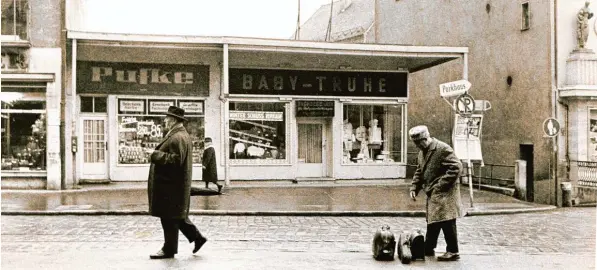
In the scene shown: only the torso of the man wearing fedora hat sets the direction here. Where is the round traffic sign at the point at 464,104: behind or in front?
behind

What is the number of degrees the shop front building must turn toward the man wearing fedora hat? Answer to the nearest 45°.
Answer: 0° — it already faces them

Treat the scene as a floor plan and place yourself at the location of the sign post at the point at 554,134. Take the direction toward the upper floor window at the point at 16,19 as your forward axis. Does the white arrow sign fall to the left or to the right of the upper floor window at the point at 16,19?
left

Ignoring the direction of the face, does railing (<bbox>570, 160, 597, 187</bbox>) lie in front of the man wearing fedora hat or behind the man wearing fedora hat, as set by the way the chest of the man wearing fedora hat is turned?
behind

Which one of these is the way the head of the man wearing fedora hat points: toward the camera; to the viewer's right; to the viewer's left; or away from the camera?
to the viewer's left

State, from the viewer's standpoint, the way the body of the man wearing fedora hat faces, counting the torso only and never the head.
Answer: to the viewer's left

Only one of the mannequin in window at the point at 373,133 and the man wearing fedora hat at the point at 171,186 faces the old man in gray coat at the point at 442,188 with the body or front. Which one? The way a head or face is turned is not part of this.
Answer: the mannequin in window

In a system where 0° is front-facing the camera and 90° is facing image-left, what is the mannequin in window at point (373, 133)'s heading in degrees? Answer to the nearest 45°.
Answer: approximately 0°

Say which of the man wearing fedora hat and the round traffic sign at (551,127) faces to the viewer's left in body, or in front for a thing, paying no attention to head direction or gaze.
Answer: the man wearing fedora hat
